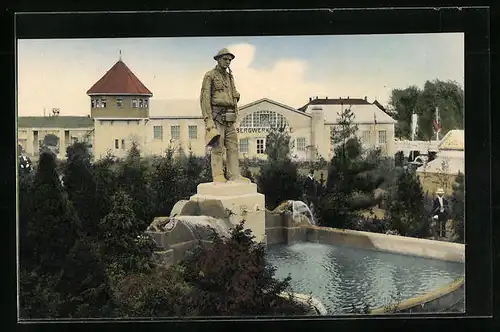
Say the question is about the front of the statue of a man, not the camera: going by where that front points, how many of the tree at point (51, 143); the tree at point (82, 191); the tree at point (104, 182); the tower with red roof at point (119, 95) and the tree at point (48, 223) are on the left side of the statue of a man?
0

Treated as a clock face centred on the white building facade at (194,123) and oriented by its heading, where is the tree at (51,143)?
The tree is roughly at 3 o'clock from the white building facade.

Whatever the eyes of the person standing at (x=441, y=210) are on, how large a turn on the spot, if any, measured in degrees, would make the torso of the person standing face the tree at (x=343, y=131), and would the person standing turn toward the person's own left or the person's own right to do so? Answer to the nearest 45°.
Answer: approximately 90° to the person's own right

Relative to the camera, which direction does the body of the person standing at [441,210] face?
toward the camera

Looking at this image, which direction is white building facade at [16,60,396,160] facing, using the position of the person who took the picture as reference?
facing the viewer

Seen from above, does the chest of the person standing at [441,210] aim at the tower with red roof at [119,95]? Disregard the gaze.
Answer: no

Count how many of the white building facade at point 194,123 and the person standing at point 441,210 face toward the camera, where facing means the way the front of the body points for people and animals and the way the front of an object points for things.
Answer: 2

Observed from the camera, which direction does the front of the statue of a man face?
facing the viewer and to the right of the viewer

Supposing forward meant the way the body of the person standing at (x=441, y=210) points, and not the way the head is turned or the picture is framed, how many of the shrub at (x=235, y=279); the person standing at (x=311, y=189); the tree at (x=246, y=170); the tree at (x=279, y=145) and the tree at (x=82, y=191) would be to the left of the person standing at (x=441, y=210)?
0
